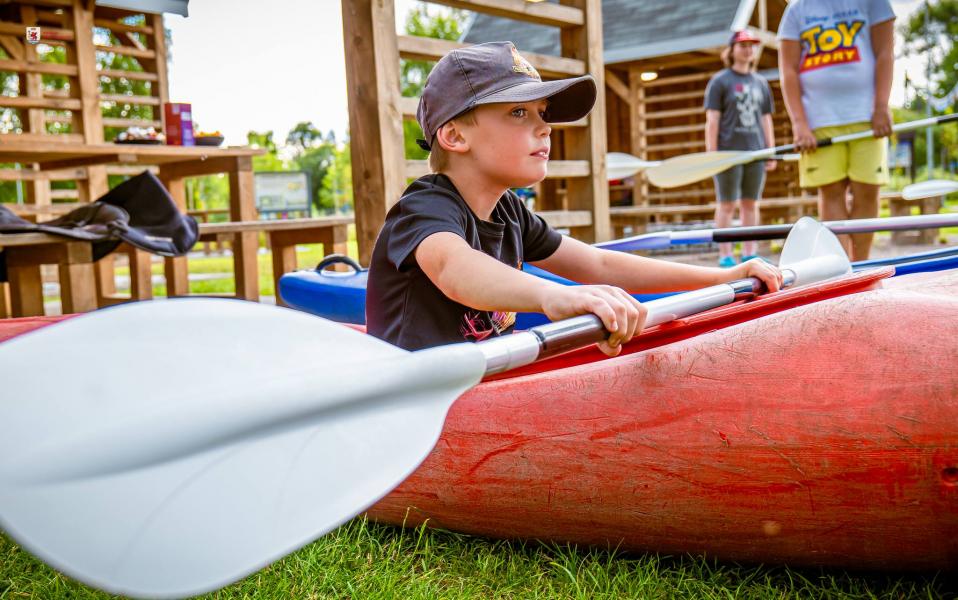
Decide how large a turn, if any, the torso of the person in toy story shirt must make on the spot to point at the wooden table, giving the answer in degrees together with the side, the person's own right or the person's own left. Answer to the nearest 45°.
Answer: approximately 90° to the person's own right

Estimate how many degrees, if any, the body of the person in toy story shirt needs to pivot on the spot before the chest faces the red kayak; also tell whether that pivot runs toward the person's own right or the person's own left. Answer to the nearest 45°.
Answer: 0° — they already face it

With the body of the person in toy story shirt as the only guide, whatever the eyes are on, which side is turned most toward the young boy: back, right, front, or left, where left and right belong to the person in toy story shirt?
front

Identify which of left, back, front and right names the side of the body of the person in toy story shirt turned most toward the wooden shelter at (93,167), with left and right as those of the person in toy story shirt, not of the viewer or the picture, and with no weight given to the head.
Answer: right

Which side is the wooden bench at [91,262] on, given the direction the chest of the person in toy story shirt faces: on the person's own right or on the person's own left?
on the person's own right

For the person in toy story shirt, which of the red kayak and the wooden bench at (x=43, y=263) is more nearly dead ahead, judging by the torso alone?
the red kayak

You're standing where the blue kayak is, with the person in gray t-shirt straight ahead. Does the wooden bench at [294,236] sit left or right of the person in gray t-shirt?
left

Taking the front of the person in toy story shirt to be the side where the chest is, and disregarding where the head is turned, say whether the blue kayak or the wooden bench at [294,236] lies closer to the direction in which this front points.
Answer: the blue kayak

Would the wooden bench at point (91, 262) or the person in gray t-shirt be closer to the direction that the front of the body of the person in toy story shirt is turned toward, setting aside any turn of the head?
the wooden bench

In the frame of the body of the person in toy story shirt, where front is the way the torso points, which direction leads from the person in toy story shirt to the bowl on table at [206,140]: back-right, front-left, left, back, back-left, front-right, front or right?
right

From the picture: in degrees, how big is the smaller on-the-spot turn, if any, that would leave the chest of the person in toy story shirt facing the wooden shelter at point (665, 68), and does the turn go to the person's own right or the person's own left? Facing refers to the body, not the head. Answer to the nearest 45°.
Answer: approximately 180°

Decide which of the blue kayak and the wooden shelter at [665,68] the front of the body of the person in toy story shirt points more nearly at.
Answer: the blue kayak

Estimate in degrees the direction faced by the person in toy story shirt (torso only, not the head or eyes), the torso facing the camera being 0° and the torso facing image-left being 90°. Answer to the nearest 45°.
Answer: approximately 0°

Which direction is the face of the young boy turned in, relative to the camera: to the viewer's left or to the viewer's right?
to the viewer's right
